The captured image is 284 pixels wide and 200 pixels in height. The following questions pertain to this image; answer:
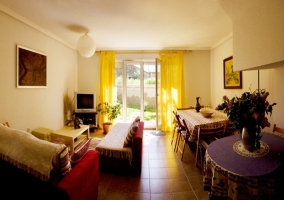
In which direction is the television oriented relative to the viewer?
toward the camera

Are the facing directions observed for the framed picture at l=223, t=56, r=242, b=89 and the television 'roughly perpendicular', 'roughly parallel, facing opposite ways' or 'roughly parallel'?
roughly perpendicular

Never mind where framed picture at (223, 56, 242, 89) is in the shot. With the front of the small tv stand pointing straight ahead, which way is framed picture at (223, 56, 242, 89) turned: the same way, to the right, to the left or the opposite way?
to the right

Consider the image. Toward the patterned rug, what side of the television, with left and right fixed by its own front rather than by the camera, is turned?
front

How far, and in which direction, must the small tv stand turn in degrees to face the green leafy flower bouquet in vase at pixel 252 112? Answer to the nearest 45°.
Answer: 0° — it already faces it

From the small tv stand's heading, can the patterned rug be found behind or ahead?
ahead

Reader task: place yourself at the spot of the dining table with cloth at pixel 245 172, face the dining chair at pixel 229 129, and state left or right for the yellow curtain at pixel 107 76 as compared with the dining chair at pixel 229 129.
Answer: left

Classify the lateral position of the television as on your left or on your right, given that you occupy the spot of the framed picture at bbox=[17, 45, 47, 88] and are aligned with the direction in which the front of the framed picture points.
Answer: on your left

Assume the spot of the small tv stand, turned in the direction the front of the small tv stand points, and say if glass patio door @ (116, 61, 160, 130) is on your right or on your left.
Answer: on your left

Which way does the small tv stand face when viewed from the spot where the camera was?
facing the viewer

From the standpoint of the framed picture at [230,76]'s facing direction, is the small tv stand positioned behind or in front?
in front

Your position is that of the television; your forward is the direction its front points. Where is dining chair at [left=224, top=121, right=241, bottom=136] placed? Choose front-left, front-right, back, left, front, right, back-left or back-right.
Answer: front-left
